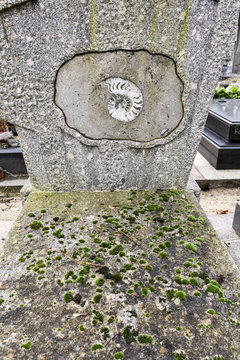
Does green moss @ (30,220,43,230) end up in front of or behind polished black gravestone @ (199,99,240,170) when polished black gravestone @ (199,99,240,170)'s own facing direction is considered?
in front

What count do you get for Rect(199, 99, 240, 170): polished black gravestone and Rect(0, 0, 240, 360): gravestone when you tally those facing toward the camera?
2

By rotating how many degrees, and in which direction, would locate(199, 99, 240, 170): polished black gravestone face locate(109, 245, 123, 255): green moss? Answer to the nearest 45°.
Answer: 0° — it already faces it

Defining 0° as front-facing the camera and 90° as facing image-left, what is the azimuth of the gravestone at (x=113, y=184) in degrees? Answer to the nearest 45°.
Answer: approximately 0°

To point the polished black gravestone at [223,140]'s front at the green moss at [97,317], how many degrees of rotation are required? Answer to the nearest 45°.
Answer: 0° — it already faces it

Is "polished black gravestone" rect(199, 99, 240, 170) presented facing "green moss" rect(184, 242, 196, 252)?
yes

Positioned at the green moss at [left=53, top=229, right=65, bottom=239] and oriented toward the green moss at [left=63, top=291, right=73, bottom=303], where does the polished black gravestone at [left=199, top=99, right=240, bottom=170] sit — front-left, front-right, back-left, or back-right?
back-left

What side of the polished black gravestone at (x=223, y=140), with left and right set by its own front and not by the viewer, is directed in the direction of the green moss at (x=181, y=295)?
front

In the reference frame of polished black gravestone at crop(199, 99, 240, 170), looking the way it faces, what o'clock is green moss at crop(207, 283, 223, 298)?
The green moss is roughly at 12 o'clock from the polished black gravestone.

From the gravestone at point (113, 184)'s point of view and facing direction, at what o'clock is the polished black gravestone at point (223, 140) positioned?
The polished black gravestone is roughly at 7 o'clock from the gravestone.

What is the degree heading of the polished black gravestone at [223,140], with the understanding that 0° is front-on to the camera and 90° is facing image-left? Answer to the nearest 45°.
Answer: approximately 0°

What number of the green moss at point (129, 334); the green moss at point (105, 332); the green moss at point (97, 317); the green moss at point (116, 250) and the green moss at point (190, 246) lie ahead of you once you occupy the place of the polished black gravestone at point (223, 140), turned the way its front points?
5

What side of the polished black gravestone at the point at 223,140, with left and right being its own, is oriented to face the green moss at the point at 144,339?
front
